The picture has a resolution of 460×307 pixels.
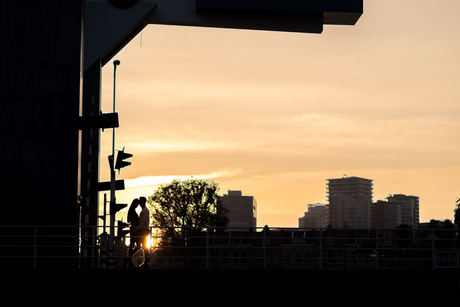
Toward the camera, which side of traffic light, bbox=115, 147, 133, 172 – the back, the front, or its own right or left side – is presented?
right
